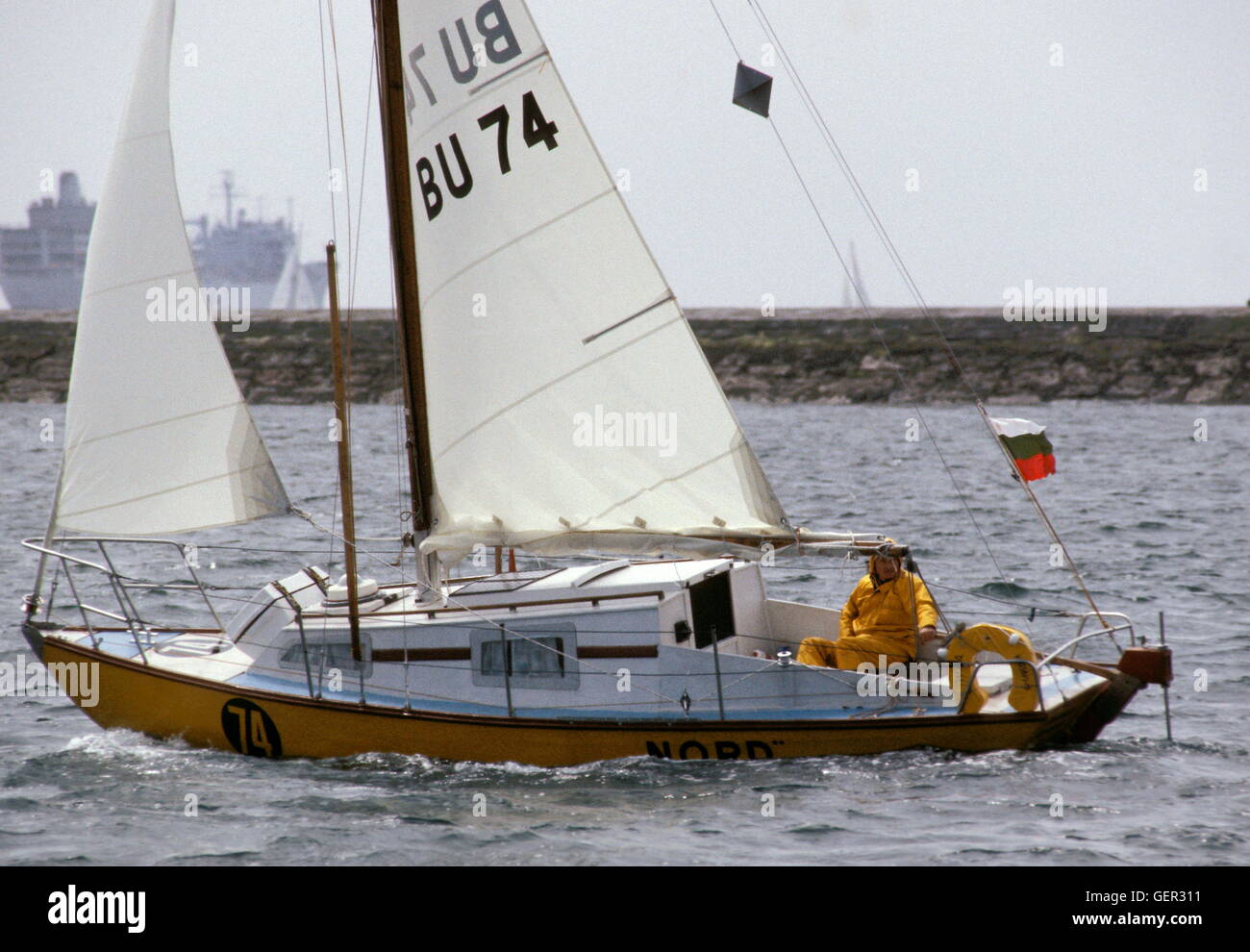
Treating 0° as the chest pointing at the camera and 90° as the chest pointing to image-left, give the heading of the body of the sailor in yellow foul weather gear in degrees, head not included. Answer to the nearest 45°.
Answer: approximately 45°

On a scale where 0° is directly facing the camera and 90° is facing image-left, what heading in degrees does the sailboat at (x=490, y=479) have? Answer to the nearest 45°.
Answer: approximately 90°
